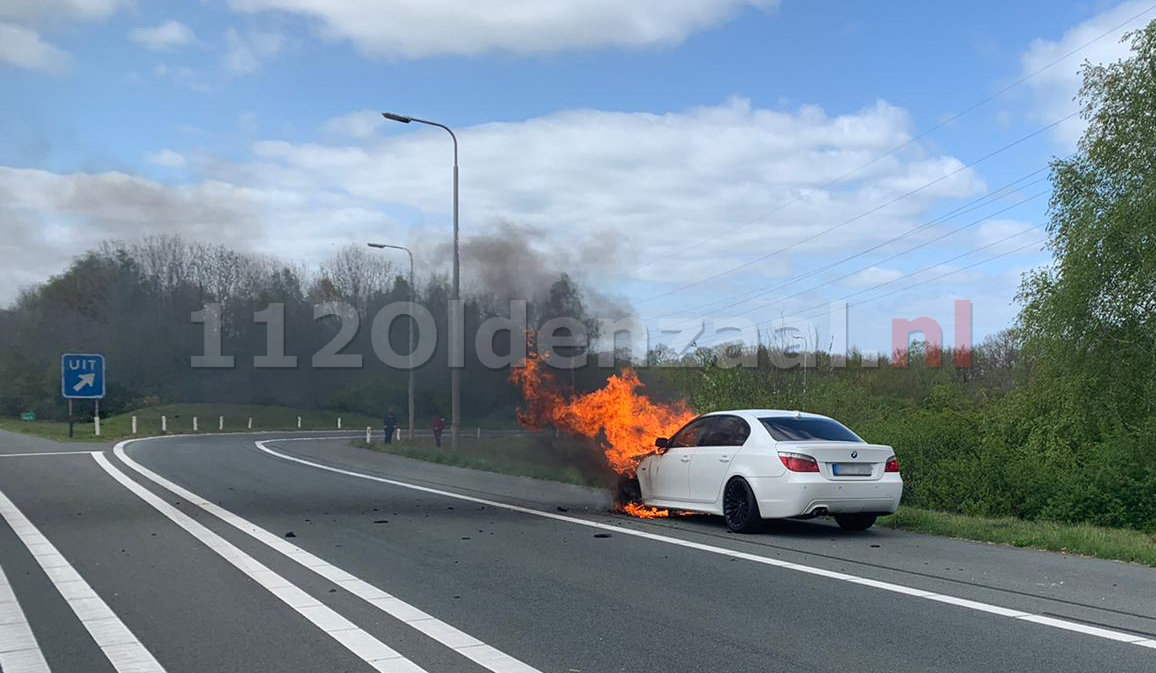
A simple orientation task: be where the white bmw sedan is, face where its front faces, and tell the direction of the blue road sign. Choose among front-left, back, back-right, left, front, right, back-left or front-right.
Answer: front

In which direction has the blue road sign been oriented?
toward the camera

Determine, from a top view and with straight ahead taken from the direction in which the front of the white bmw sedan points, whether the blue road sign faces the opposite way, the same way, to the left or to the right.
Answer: the opposite way

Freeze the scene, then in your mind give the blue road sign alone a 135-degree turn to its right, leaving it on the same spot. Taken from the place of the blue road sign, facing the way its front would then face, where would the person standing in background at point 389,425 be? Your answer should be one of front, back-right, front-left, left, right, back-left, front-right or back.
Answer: back

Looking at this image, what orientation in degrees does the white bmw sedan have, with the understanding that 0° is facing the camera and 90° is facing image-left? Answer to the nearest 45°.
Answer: approximately 135°

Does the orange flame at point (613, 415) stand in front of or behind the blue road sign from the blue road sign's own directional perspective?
in front

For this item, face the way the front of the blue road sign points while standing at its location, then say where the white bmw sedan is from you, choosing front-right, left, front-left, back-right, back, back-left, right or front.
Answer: front

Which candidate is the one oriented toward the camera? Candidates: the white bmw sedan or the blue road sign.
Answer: the blue road sign

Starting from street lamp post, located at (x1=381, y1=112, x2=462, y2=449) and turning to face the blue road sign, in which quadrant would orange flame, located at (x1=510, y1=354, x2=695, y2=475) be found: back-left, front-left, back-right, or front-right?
back-left

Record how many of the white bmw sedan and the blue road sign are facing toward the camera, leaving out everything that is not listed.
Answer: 1

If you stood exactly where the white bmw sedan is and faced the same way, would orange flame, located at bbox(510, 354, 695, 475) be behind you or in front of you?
in front
